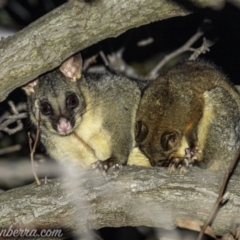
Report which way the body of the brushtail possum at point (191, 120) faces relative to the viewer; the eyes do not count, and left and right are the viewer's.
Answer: facing the viewer and to the left of the viewer

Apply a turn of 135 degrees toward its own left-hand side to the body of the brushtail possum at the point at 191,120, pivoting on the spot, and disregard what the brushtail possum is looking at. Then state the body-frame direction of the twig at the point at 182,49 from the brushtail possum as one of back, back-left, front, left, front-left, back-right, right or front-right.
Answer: left

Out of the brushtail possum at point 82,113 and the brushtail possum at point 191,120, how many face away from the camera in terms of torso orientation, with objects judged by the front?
0

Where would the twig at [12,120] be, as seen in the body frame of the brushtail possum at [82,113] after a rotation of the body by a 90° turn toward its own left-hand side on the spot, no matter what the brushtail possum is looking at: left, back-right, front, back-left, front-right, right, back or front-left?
back

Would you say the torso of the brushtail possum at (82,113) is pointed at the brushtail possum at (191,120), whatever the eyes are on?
no

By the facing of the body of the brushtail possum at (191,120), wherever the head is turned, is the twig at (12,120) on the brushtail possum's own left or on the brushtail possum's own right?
on the brushtail possum's own right
